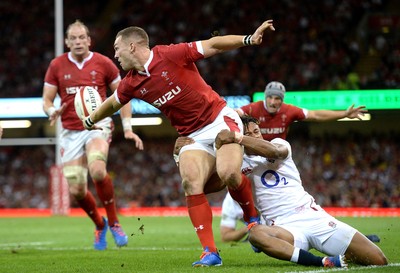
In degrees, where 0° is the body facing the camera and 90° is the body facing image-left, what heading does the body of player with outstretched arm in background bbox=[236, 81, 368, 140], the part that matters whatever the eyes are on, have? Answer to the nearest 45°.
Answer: approximately 0°

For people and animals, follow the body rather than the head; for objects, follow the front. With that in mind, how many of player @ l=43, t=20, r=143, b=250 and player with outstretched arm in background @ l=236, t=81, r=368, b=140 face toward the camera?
2

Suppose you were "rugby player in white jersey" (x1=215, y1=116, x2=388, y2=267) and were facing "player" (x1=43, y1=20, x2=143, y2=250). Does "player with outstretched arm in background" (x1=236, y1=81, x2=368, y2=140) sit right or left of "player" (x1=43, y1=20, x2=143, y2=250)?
right

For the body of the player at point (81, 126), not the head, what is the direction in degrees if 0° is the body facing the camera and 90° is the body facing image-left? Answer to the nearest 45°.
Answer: approximately 0°

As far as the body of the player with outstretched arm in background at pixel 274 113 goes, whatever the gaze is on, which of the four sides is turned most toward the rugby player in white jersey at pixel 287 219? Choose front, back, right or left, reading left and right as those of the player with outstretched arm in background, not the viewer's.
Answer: front

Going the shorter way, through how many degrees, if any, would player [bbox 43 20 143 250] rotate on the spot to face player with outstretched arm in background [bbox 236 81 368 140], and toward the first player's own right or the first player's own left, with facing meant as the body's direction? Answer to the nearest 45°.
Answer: approximately 90° to the first player's own left

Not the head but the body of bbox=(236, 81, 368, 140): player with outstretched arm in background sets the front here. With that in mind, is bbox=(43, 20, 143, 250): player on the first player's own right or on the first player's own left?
on the first player's own right
